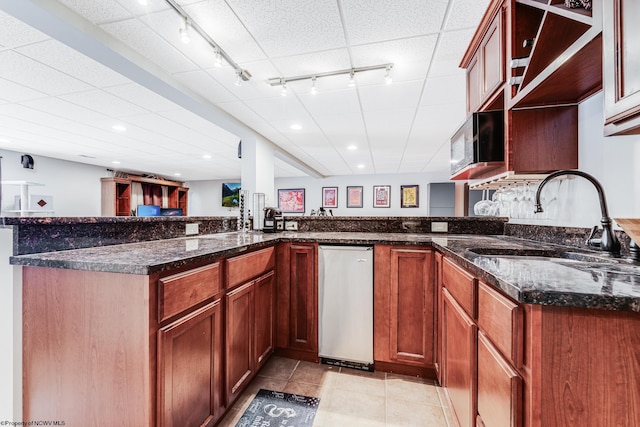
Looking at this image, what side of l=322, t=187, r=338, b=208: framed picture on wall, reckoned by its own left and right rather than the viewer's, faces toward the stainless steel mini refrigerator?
front

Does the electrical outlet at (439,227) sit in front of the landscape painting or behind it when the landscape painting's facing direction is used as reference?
in front

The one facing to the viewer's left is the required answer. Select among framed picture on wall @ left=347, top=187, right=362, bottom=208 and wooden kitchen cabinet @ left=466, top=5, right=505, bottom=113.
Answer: the wooden kitchen cabinet

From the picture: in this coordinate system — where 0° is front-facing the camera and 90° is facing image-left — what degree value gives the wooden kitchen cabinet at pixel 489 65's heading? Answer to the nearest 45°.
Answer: approximately 90°

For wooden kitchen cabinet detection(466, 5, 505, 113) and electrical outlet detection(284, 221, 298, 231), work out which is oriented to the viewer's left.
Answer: the wooden kitchen cabinet

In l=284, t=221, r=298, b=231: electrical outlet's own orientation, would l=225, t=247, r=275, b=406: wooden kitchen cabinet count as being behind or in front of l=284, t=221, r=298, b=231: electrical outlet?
in front

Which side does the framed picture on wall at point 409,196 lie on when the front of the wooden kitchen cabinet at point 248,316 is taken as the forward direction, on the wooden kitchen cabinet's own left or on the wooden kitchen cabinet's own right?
on the wooden kitchen cabinet's own left

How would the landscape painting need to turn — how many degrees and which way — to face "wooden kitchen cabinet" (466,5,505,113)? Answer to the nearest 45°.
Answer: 0° — it already faces it
